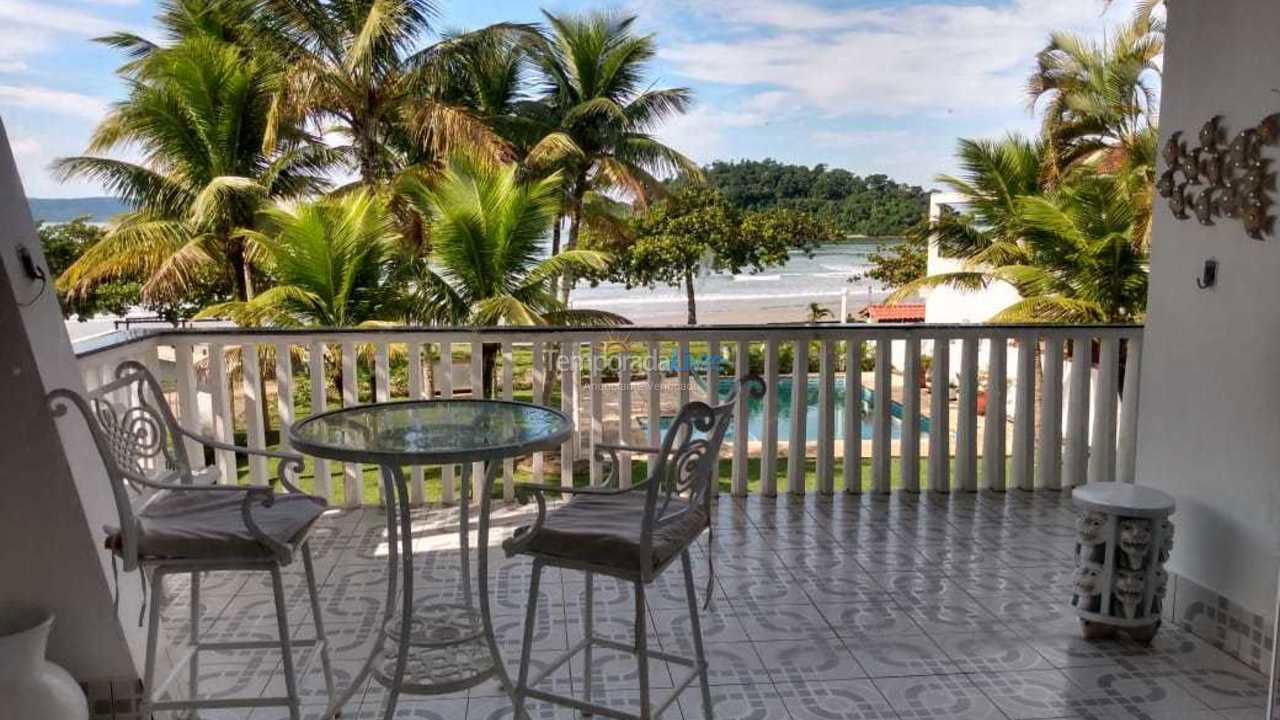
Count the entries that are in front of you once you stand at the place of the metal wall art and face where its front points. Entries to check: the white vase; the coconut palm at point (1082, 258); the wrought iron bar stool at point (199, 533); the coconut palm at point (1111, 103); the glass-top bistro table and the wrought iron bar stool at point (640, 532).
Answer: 4

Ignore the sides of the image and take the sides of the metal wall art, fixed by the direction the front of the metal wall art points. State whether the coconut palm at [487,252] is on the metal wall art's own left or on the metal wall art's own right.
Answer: on the metal wall art's own right

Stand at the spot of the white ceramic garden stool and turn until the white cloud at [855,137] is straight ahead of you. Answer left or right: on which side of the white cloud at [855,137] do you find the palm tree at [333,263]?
left

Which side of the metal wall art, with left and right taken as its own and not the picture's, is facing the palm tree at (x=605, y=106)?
right

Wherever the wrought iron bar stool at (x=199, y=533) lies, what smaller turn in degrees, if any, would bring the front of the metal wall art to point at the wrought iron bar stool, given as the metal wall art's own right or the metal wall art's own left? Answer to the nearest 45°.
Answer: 0° — it already faces it

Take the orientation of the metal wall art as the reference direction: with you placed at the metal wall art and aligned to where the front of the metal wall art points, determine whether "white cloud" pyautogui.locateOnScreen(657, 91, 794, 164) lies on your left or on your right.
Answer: on your right

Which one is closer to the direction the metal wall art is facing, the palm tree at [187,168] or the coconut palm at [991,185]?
the palm tree

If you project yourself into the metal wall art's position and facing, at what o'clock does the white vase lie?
The white vase is roughly at 12 o'clock from the metal wall art.

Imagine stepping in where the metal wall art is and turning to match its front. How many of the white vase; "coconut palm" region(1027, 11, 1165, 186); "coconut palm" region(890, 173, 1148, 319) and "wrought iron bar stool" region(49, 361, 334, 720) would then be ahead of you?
2

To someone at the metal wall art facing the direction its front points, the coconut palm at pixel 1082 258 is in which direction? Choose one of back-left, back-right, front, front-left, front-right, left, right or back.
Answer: back-right

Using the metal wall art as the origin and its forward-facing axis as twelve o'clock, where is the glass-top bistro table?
The glass-top bistro table is roughly at 12 o'clock from the metal wall art.

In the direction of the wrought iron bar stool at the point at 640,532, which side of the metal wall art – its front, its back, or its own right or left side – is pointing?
front

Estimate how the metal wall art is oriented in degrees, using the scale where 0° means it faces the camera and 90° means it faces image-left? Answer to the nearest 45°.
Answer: approximately 45°

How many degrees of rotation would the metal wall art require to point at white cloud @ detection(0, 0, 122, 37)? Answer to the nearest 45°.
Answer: approximately 45° to its right

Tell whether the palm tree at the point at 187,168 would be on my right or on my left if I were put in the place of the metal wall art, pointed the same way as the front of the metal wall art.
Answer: on my right
